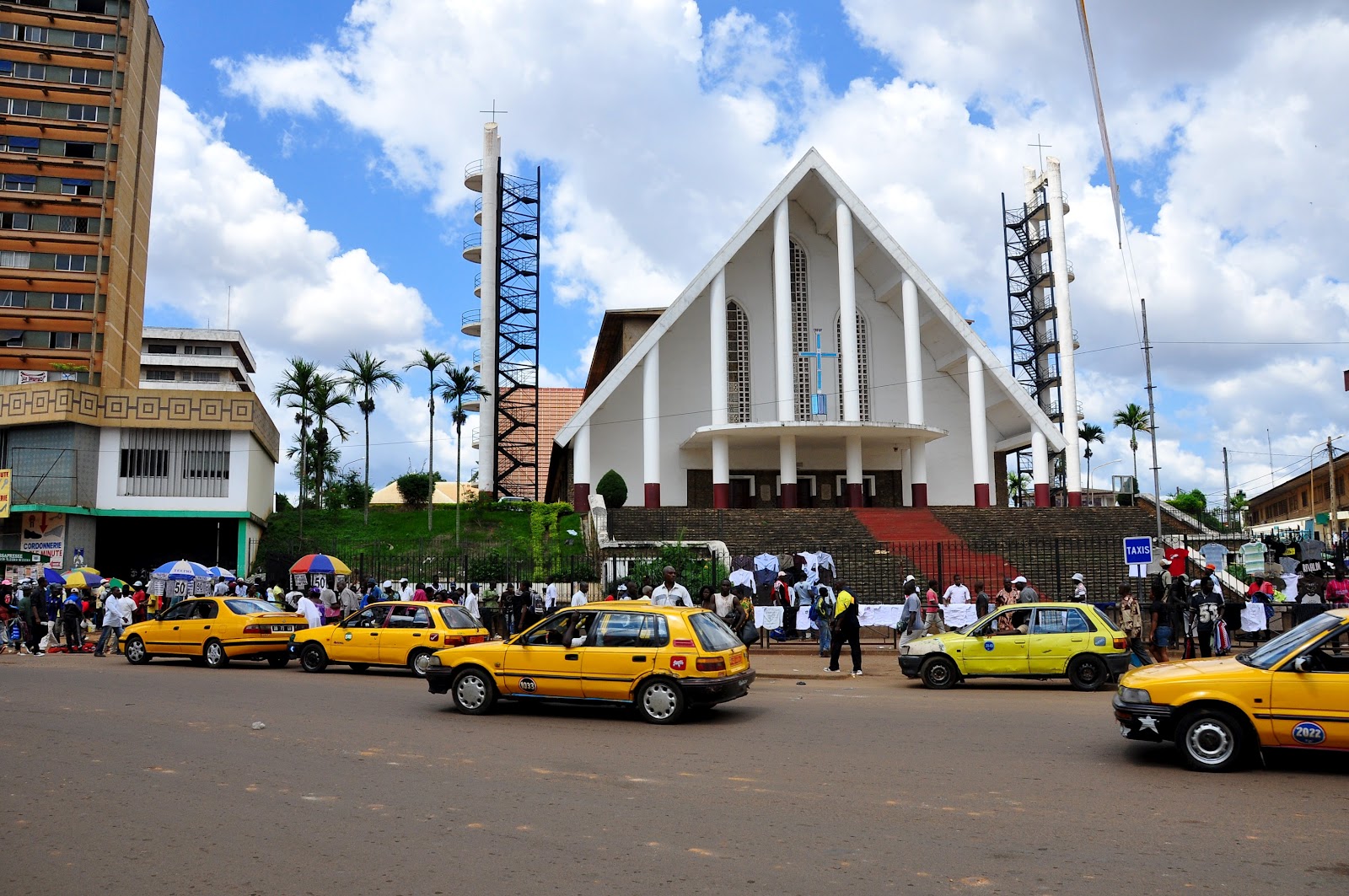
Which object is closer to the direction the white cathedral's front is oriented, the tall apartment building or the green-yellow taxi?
the green-yellow taxi

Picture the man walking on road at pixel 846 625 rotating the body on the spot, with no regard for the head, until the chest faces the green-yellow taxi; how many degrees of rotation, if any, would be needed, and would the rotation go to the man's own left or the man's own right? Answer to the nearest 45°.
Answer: approximately 135° to the man's own left

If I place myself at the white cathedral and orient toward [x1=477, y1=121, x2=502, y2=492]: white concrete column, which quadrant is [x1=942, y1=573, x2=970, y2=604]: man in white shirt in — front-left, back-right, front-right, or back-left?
back-left

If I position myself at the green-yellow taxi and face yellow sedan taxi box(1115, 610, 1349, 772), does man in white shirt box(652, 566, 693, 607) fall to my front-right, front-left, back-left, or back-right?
back-right

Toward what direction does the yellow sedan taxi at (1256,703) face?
to the viewer's left

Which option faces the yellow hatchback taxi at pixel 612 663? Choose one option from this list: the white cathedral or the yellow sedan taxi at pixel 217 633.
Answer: the white cathedral

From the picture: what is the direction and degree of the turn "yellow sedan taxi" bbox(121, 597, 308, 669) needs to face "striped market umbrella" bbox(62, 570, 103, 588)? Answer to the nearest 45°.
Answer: approximately 45° to its right

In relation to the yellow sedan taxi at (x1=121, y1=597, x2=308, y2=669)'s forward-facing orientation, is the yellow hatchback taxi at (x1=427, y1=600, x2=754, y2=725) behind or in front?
behind

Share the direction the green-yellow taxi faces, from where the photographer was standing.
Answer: facing to the left of the viewer

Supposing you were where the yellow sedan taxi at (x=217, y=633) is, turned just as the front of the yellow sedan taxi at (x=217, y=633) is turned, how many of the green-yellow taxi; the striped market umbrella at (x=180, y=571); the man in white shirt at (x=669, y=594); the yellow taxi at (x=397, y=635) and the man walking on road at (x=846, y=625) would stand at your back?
4

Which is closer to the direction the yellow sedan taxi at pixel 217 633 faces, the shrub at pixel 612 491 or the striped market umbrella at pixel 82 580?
the striped market umbrella

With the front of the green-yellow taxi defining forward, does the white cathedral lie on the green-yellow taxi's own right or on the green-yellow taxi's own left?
on the green-yellow taxi's own right

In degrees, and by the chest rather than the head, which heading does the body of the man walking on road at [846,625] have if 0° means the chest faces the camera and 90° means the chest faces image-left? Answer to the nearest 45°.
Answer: approximately 90°

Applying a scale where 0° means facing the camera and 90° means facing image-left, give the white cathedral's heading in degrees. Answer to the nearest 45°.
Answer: approximately 0°
